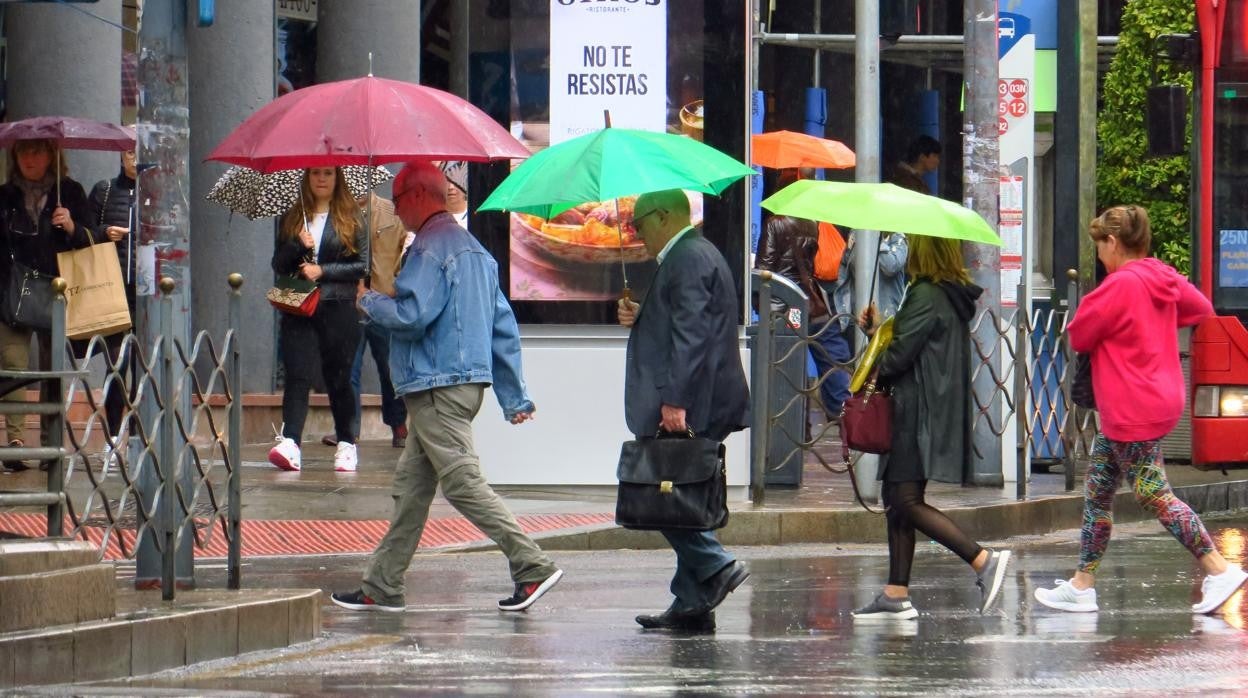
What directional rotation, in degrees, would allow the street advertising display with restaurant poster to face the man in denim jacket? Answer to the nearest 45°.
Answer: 0° — it already faces them

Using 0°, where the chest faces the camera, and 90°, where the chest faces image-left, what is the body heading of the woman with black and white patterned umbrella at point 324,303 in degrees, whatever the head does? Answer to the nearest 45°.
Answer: approximately 0°

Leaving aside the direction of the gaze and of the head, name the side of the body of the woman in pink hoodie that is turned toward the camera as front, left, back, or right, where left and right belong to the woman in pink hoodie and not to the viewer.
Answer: left
